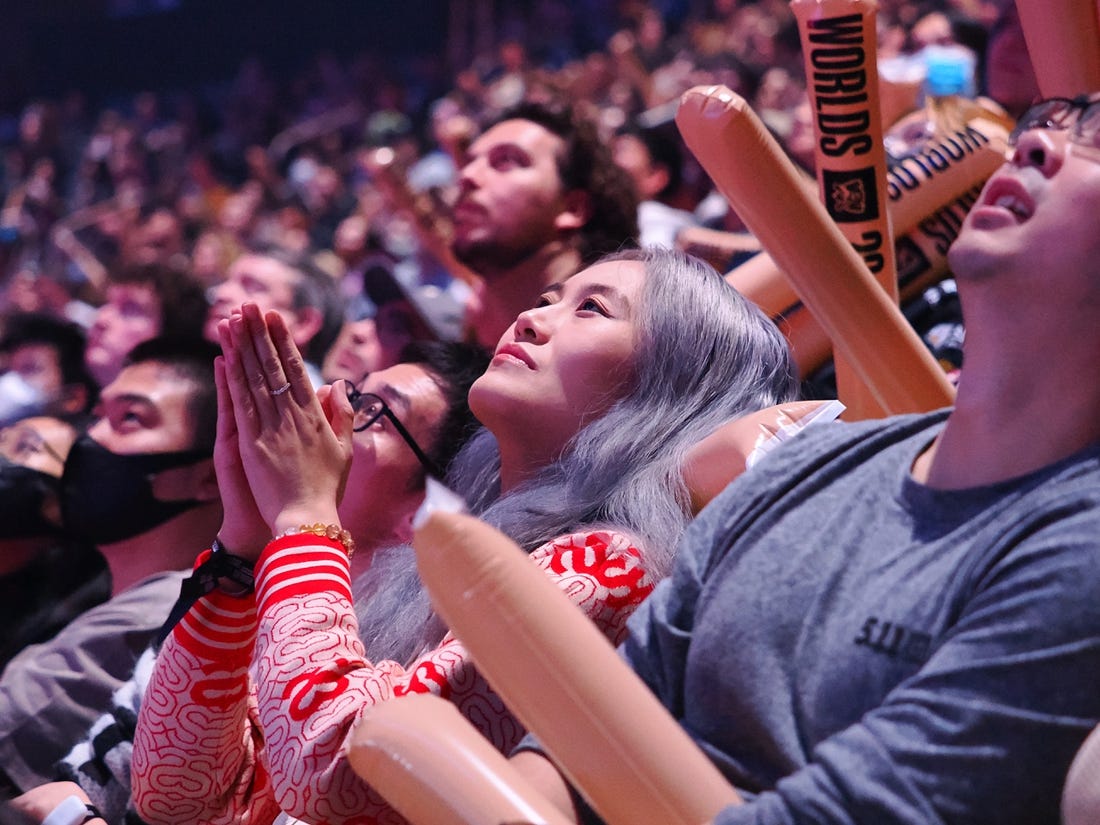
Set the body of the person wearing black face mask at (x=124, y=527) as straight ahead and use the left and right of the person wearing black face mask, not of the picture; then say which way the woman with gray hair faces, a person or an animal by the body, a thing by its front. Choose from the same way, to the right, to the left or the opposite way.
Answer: the same way

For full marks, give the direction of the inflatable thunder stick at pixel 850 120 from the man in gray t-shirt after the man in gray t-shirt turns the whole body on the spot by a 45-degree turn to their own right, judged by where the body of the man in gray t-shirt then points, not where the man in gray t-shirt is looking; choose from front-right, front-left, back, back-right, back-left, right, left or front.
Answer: right

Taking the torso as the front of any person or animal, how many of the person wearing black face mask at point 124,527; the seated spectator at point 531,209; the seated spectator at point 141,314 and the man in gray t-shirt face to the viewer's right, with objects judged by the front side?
0

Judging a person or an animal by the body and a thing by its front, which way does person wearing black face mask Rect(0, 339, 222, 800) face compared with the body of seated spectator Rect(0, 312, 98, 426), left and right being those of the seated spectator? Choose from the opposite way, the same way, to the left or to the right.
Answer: the same way

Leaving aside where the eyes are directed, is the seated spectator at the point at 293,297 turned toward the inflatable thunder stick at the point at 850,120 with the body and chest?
no

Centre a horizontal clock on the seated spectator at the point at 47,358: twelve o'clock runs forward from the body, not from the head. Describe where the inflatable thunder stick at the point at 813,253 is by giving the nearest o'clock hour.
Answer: The inflatable thunder stick is roughly at 10 o'clock from the seated spectator.

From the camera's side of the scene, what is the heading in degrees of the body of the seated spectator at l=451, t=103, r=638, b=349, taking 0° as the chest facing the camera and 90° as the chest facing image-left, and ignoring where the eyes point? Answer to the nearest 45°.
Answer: approximately 45°

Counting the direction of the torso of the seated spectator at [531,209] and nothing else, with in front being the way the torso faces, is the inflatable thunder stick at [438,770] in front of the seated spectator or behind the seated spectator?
in front

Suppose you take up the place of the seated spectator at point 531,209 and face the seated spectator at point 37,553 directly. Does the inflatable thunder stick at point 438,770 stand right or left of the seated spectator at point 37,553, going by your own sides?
left

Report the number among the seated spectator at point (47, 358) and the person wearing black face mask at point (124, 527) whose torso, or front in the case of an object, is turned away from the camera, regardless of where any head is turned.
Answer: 0
